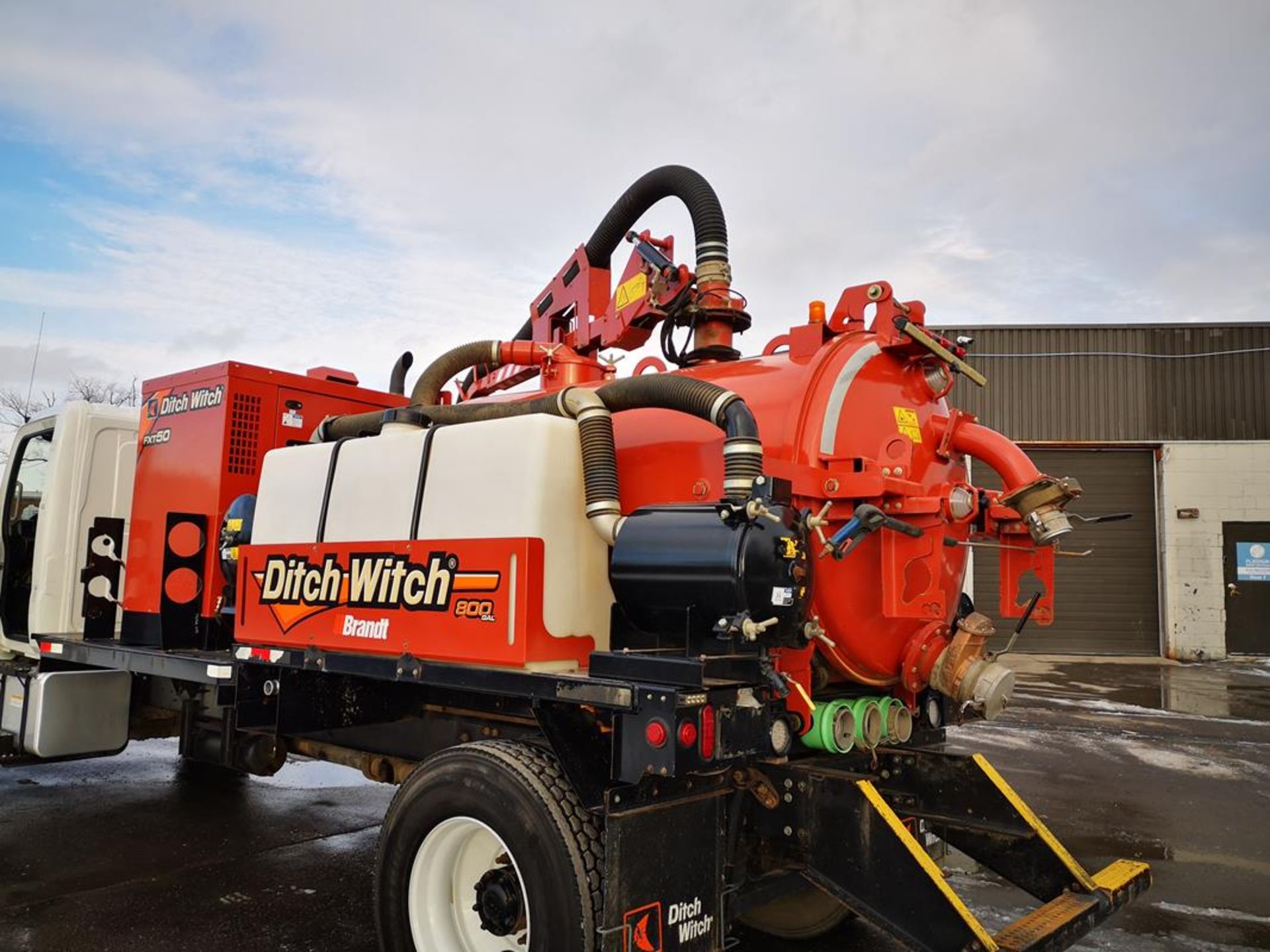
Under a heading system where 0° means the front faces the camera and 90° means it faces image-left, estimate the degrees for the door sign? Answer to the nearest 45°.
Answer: approximately 0°

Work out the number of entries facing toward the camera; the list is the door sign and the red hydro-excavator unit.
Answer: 1

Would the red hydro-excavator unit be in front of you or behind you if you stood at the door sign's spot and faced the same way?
in front

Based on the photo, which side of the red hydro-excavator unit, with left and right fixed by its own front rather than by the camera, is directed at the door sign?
right

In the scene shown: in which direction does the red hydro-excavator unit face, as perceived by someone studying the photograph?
facing away from the viewer and to the left of the viewer

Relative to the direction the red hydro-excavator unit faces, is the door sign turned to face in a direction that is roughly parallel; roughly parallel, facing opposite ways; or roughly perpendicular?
roughly perpendicular
